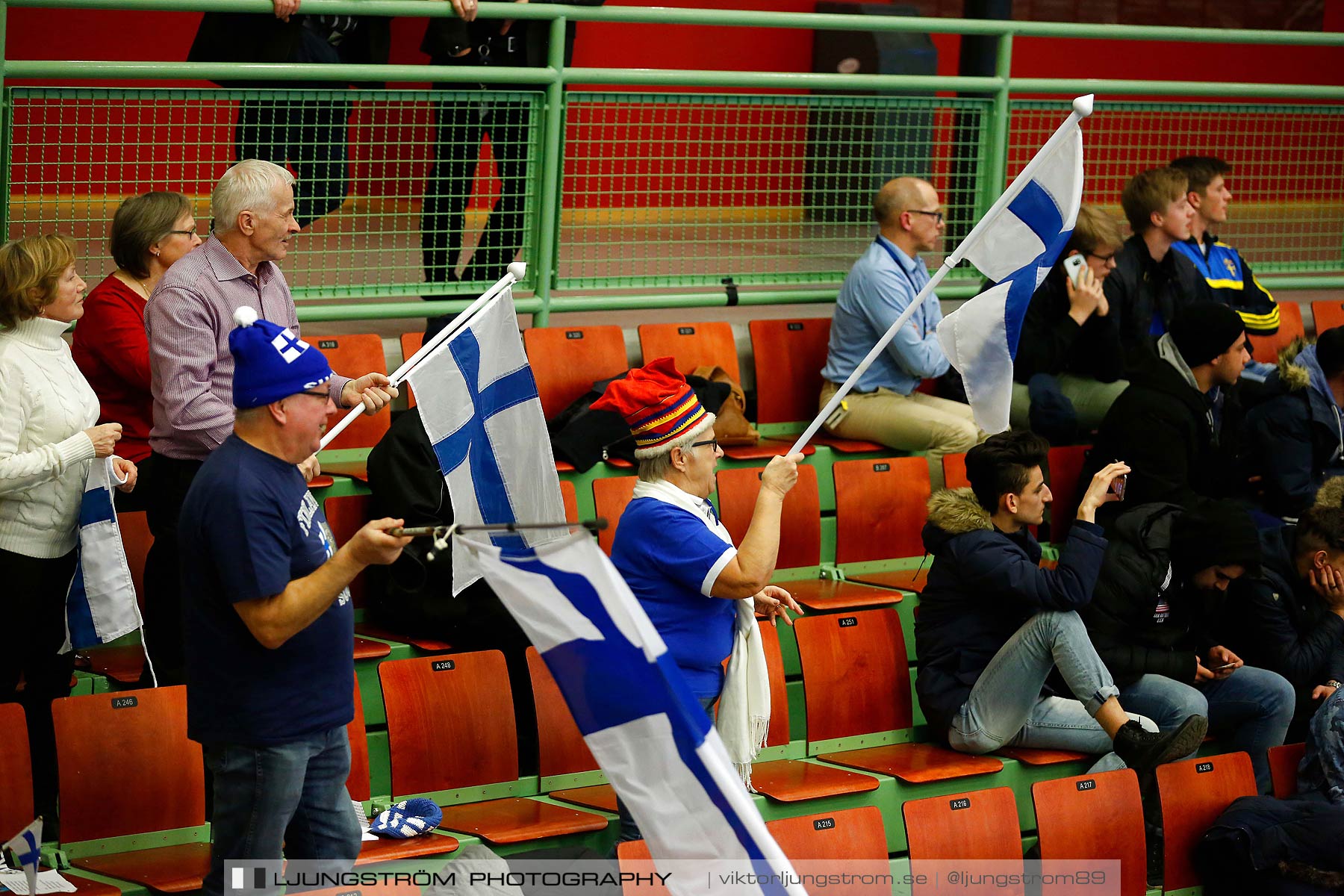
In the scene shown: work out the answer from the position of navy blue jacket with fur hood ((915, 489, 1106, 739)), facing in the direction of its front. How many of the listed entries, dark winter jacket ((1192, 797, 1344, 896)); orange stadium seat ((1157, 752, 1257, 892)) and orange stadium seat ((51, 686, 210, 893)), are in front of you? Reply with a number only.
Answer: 2

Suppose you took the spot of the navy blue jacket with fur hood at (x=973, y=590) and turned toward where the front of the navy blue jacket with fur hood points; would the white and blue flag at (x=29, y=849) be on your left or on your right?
on your right

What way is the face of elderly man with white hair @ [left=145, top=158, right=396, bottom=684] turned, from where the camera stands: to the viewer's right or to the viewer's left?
to the viewer's right

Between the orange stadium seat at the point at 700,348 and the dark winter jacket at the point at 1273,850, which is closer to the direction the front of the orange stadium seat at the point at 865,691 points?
the dark winter jacket

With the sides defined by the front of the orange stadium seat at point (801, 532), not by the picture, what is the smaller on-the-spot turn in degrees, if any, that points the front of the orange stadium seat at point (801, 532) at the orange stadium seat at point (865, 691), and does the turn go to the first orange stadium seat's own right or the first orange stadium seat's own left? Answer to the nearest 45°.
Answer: approximately 45° to the first orange stadium seat's own right

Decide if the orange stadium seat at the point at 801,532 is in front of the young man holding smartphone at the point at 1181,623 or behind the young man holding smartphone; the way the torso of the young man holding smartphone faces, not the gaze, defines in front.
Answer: behind

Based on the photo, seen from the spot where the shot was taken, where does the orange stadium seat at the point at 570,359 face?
facing the viewer and to the right of the viewer

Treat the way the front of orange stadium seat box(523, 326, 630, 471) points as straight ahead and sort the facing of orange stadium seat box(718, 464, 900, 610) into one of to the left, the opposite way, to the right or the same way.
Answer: the same way

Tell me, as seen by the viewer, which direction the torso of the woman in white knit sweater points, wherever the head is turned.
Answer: to the viewer's right

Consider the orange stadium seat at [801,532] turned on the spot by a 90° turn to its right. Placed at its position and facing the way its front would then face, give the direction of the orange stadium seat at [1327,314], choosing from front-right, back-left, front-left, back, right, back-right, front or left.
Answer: back

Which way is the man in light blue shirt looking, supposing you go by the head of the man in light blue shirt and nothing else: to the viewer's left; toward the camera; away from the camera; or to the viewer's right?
to the viewer's right

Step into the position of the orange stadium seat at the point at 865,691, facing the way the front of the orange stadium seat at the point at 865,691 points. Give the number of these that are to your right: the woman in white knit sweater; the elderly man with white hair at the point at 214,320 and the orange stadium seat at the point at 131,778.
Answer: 3

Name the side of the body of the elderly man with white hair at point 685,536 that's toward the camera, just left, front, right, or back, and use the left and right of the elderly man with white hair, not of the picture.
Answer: right

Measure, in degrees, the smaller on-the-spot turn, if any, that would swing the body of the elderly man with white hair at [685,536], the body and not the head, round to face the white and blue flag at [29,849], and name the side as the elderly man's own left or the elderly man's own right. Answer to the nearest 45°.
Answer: approximately 135° to the elderly man's own right

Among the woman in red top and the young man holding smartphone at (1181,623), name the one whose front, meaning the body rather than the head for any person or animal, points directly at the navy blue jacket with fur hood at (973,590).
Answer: the woman in red top

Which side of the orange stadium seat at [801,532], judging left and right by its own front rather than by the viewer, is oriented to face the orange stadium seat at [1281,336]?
left
